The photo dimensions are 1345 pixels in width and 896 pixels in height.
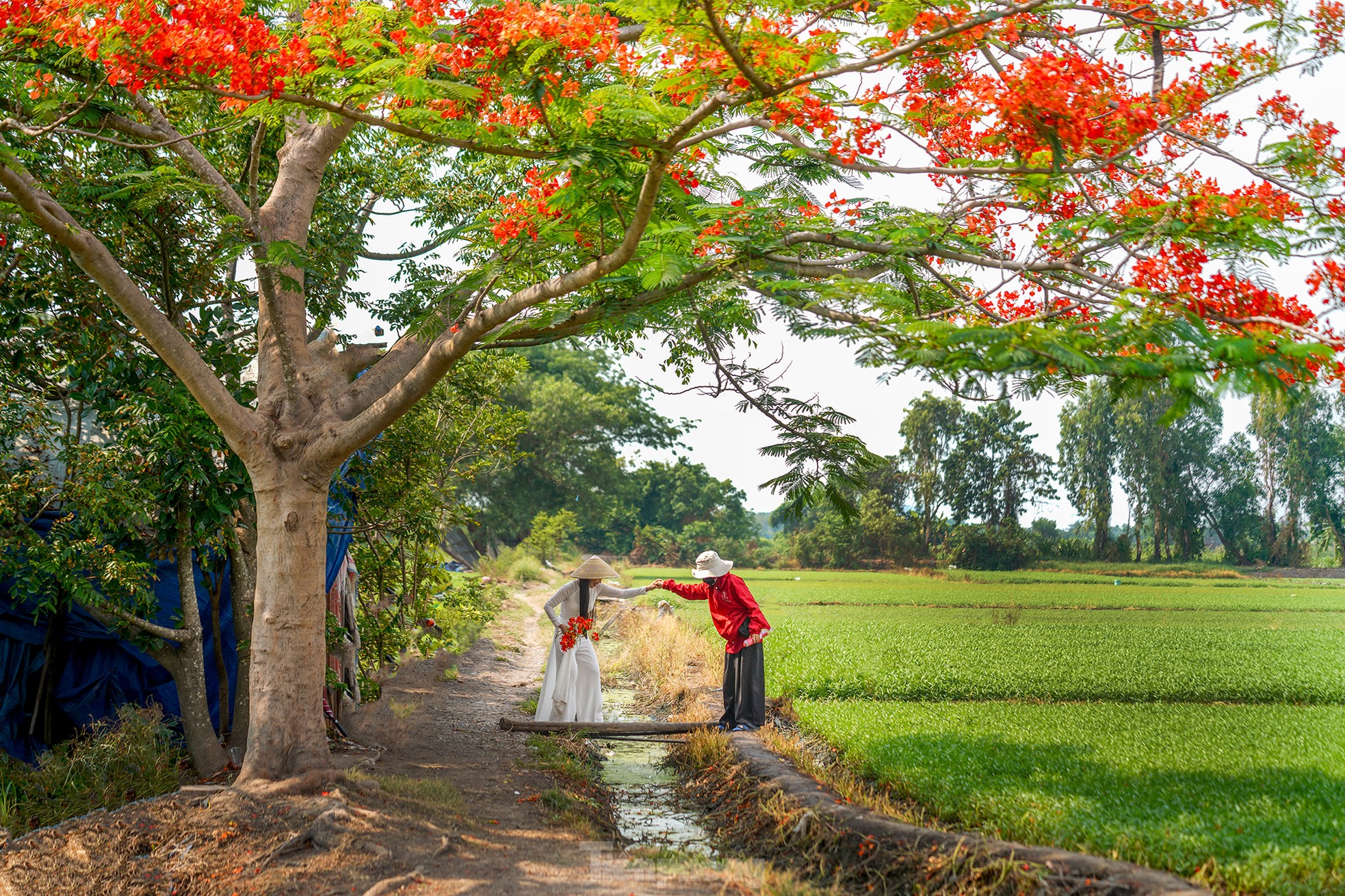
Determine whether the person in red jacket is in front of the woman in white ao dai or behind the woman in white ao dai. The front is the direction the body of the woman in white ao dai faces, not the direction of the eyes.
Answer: in front

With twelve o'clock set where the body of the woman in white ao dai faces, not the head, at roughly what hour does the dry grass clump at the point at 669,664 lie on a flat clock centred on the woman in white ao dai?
The dry grass clump is roughly at 8 o'clock from the woman in white ao dai.

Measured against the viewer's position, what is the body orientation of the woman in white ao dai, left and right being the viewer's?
facing the viewer and to the right of the viewer

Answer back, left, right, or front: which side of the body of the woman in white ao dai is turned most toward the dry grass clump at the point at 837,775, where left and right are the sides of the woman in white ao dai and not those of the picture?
front

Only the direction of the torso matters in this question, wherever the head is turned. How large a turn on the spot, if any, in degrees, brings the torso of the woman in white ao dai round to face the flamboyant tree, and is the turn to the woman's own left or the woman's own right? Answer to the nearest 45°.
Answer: approximately 45° to the woman's own right

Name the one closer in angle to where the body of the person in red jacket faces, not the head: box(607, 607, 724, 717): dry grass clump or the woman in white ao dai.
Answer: the woman in white ao dai

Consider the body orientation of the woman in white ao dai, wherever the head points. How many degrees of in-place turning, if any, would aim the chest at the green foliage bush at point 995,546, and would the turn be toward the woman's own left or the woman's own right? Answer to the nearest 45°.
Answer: approximately 90° to the woman's own left

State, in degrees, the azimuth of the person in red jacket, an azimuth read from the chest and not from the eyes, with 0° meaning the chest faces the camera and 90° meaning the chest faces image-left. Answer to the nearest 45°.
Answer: approximately 45°

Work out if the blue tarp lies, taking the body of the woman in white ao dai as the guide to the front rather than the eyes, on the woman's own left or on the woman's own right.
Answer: on the woman's own right

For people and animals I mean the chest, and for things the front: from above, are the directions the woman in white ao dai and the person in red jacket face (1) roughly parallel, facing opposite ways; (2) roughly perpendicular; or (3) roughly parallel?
roughly perpendicular

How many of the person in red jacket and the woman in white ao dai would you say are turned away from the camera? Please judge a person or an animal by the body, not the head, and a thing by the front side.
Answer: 0

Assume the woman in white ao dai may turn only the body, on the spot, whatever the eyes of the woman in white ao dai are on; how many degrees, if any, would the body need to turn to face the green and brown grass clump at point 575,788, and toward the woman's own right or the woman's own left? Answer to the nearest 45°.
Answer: approximately 45° to the woman's own right

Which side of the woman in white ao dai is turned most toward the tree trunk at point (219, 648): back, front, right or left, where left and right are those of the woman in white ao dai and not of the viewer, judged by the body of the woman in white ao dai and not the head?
right

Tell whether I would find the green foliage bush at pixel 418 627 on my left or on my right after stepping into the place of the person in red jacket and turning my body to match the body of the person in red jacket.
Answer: on my right
